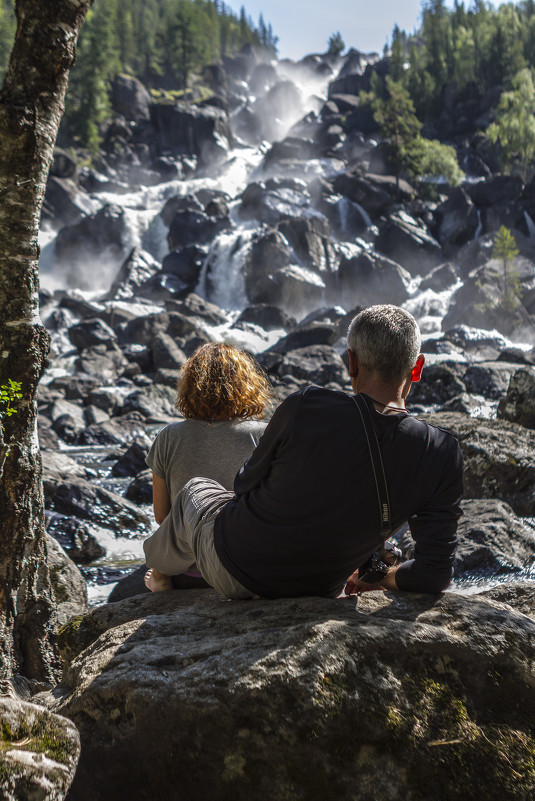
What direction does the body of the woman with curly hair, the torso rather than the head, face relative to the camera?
away from the camera

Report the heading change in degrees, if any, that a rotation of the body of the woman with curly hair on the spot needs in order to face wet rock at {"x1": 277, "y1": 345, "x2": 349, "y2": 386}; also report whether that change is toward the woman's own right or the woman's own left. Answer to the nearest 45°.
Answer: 0° — they already face it

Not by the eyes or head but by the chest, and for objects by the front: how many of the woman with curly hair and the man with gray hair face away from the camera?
2

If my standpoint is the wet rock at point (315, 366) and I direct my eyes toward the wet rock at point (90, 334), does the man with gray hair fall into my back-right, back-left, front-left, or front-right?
back-left

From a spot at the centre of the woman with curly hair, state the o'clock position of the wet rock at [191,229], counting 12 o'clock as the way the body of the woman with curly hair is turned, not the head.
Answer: The wet rock is roughly at 12 o'clock from the woman with curly hair.

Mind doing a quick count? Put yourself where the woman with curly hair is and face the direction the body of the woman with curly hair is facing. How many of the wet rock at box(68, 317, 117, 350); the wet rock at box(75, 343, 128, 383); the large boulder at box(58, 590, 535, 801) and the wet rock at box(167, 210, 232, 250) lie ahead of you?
3

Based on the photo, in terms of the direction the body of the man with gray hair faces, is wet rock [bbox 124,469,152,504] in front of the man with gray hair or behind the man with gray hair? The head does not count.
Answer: in front

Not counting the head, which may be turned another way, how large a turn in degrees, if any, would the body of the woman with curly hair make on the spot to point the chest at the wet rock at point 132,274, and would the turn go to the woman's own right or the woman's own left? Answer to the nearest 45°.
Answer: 0° — they already face it

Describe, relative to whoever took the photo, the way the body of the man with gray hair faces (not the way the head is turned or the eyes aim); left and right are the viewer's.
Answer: facing away from the viewer

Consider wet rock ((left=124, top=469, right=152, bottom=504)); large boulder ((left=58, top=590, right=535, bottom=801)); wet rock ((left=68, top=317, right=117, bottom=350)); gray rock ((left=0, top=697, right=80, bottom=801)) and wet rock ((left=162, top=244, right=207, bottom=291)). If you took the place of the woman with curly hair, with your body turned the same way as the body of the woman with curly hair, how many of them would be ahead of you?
3

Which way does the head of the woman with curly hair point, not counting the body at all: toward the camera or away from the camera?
away from the camera

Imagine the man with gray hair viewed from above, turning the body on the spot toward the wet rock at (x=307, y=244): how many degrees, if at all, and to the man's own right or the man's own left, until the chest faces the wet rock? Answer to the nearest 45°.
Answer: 0° — they already face it

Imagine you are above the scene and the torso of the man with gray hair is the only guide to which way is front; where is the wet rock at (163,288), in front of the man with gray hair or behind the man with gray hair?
in front

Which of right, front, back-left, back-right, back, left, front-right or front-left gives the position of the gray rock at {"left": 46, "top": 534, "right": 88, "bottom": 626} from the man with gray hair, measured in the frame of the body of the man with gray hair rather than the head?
front-left
